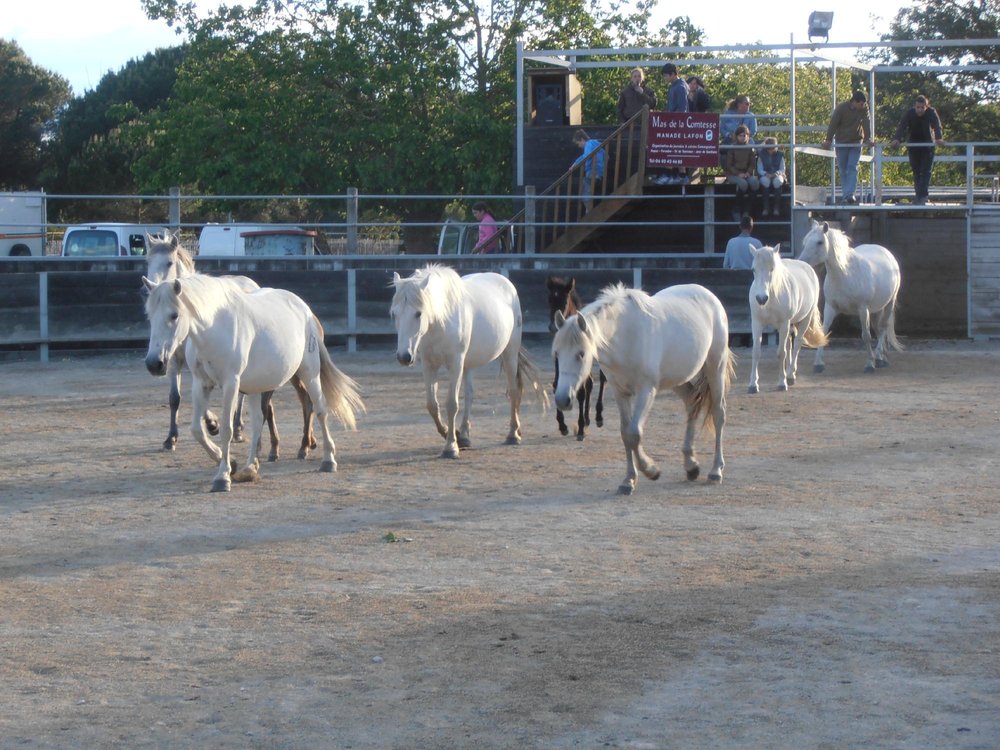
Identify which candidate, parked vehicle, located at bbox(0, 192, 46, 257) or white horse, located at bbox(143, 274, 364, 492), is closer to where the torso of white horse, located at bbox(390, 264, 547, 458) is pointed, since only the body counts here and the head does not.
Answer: the white horse

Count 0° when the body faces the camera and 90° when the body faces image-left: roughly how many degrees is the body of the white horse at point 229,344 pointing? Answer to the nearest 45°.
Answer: approximately 45°

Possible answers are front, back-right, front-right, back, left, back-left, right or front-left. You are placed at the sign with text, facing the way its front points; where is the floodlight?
back-left

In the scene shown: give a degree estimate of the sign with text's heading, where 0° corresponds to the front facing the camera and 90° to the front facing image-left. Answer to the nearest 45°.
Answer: approximately 0°

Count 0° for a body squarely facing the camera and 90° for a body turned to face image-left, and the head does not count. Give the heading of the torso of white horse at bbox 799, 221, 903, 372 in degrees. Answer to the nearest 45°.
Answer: approximately 45°

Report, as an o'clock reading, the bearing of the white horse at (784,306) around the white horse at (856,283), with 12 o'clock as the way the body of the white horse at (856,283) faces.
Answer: the white horse at (784,306) is roughly at 11 o'clock from the white horse at (856,283).

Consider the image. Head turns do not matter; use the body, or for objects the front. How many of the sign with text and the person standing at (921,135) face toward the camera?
2

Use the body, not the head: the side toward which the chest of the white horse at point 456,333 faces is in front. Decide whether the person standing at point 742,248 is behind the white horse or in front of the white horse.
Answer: behind
